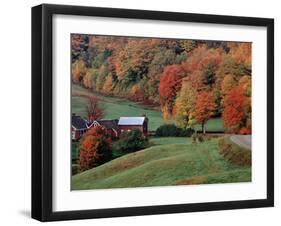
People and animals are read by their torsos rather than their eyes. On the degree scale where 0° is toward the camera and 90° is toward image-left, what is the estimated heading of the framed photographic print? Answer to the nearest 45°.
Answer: approximately 315°
